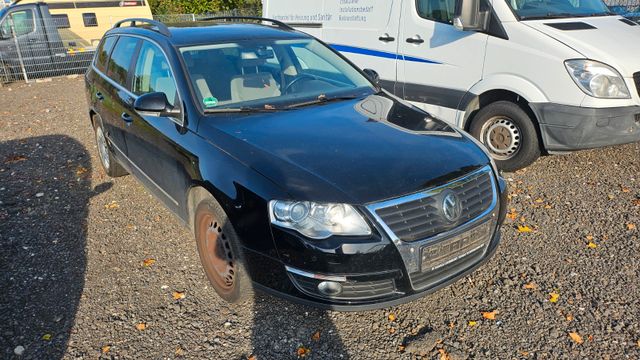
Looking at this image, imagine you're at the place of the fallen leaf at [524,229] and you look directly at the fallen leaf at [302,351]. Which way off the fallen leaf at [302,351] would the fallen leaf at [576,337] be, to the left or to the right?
left

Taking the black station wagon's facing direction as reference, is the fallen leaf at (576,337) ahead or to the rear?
ahead

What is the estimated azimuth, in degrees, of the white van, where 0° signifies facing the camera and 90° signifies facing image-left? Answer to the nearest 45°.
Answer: approximately 315°

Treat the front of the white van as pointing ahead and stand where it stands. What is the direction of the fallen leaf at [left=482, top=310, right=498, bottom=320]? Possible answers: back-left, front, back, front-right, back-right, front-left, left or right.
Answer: front-right

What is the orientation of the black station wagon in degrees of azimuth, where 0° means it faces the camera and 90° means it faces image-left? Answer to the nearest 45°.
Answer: approximately 315°

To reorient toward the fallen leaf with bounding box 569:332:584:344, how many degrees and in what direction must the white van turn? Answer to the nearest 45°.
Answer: approximately 45° to its right

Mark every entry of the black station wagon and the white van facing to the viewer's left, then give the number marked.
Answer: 0

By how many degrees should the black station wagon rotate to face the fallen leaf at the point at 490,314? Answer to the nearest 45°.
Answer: approximately 45° to its left

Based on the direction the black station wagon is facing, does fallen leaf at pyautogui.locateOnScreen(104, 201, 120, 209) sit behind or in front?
behind
